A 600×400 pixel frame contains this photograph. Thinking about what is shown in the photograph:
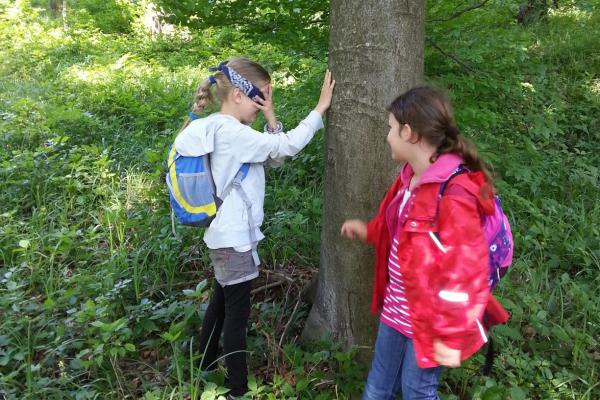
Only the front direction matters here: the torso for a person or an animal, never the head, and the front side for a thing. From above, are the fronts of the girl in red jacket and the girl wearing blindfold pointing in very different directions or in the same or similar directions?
very different directions

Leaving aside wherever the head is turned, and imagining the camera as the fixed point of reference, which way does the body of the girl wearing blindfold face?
to the viewer's right

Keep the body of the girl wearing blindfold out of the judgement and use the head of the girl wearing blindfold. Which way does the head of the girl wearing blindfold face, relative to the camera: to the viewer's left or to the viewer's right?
to the viewer's right

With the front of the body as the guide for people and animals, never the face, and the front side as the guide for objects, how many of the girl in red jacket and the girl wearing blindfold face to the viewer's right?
1

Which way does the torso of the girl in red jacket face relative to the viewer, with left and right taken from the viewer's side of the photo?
facing the viewer and to the left of the viewer

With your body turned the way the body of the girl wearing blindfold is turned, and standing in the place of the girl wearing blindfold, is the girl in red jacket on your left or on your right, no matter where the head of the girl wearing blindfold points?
on your right
